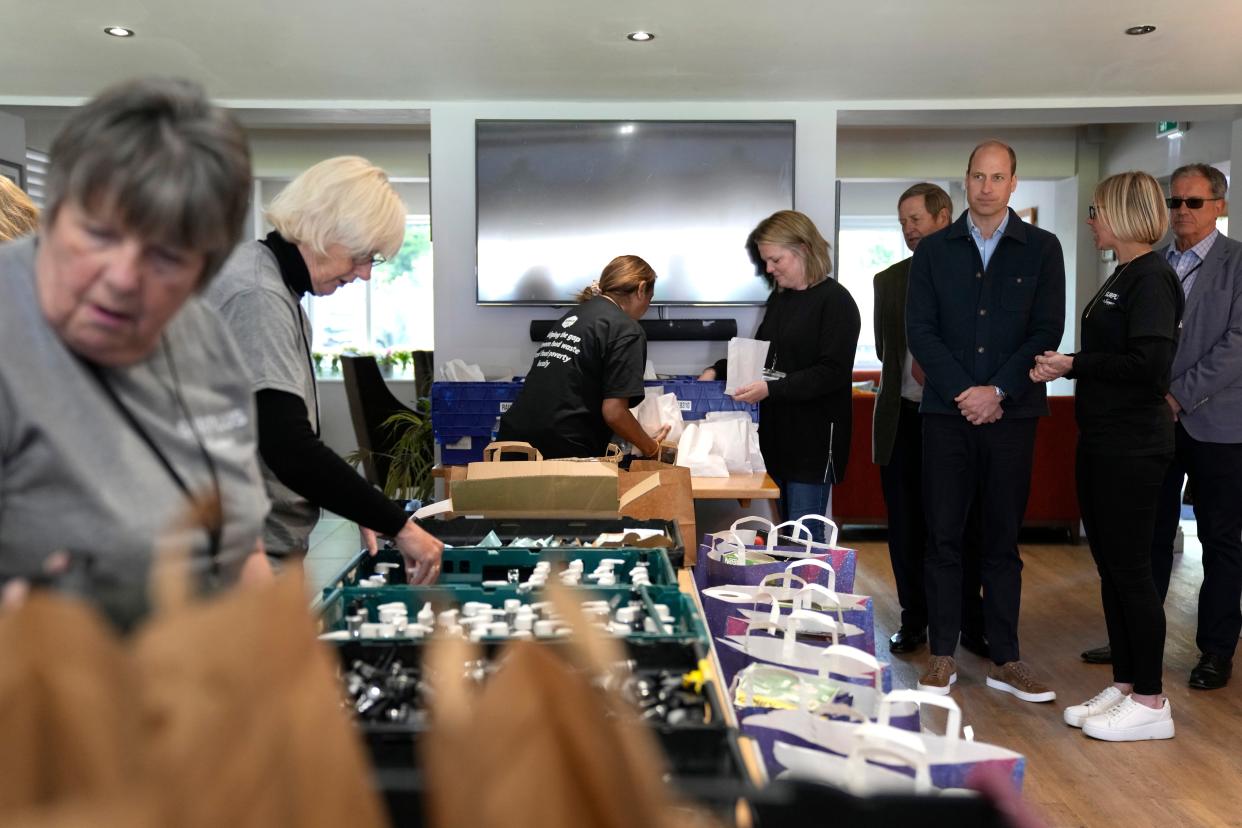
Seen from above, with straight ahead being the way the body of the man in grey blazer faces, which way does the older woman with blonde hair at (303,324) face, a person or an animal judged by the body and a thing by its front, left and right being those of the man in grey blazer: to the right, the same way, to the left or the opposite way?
the opposite way

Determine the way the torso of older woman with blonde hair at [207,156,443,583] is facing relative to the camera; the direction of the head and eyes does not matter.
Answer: to the viewer's right

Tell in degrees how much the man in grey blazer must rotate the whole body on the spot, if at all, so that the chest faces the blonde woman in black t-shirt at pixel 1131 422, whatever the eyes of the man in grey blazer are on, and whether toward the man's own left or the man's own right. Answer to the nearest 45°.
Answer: approximately 45° to the man's own left

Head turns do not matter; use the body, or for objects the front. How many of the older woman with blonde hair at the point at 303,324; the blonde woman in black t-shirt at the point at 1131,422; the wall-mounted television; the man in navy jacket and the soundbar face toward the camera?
3

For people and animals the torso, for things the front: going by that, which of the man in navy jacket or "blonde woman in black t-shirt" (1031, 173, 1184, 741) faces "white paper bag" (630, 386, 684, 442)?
the blonde woman in black t-shirt

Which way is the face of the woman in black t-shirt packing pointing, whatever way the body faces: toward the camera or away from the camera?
away from the camera

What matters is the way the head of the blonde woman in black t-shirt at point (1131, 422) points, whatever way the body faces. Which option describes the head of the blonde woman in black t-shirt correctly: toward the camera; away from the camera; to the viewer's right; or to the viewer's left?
to the viewer's left

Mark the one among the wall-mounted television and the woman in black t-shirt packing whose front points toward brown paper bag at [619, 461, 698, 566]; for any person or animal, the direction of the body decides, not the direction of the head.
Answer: the wall-mounted television

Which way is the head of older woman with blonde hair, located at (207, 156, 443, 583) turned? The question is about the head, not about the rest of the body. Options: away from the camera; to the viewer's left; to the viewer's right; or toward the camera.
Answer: to the viewer's right

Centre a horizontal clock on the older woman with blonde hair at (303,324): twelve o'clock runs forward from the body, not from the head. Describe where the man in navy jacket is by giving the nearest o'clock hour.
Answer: The man in navy jacket is roughly at 11 o'clock from the older woman with blonde hair.

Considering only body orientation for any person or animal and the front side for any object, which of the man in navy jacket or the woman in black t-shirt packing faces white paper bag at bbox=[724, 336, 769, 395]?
the woman in black t-shirt packing
